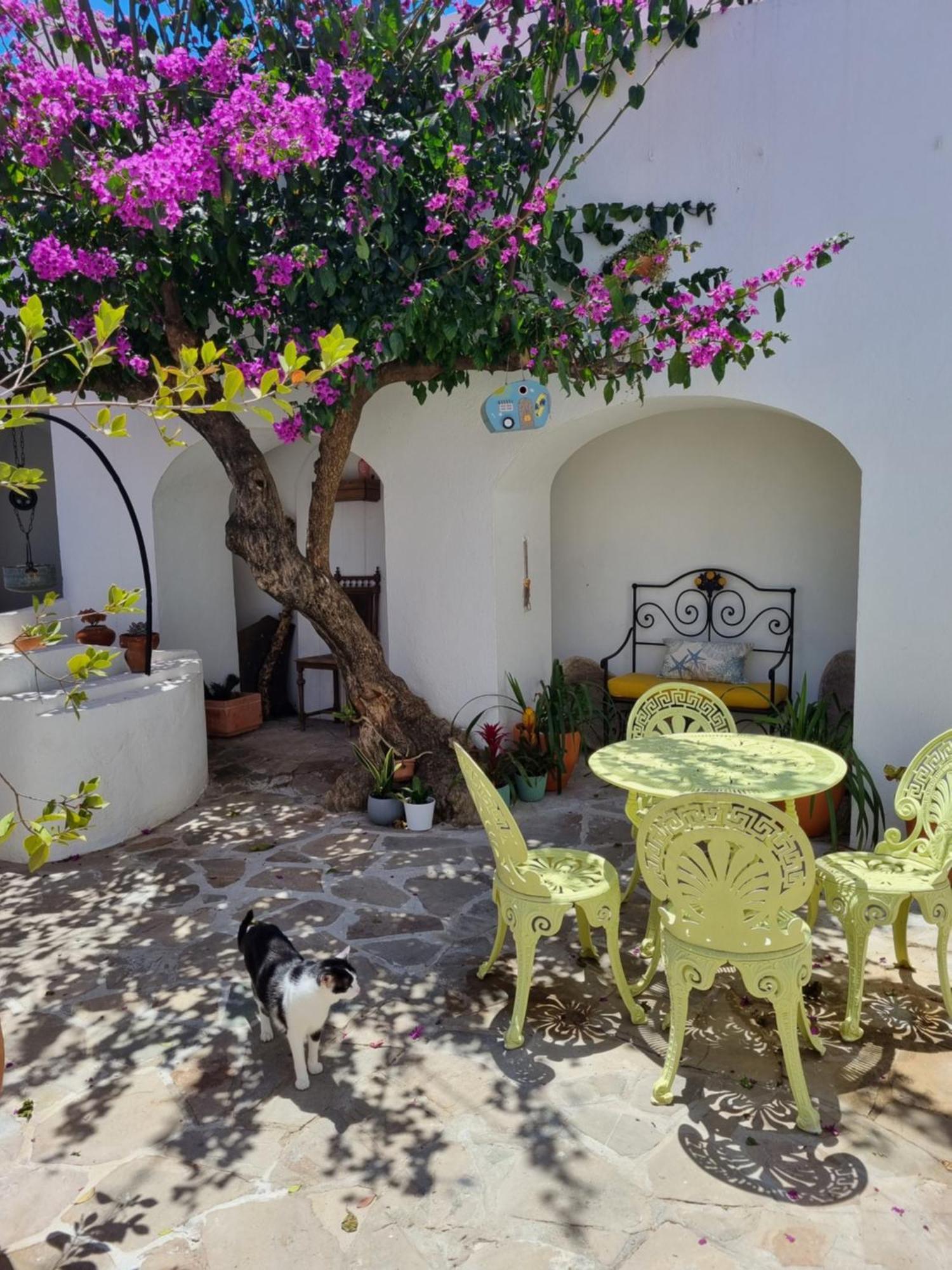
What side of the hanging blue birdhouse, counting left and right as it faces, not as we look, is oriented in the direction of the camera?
front

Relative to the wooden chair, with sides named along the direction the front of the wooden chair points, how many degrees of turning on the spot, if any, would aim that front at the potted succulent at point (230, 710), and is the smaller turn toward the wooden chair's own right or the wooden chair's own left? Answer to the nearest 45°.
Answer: approximately 45° to the wooden chair's own right

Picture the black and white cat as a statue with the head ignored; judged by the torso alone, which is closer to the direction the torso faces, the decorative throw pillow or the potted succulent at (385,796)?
the decorative throw pillow

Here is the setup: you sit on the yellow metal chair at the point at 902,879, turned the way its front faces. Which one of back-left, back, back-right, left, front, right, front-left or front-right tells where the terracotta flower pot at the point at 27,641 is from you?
front

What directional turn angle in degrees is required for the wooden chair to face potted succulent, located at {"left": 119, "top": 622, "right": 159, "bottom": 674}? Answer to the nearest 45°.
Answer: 0° — it already faces it

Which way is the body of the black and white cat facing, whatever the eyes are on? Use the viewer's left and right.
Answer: facing the viewer and to the right of the viewer

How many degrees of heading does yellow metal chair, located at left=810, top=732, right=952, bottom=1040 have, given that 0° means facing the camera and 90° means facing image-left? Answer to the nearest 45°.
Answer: approximately 45°

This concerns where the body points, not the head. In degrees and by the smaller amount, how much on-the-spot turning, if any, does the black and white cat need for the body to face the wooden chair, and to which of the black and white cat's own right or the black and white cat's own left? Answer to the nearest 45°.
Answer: approximately 135° to the black and white cat's own left

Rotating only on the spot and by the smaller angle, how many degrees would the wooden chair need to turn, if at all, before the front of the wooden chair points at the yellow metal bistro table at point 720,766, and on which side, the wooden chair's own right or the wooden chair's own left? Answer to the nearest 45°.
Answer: approximately 45° to the wooden chair's own left

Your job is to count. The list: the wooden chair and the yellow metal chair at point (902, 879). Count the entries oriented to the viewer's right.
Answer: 0

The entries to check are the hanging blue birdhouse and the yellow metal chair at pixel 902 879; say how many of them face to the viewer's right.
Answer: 0

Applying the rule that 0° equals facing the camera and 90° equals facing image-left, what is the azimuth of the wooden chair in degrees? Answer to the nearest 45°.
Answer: approximately 45°

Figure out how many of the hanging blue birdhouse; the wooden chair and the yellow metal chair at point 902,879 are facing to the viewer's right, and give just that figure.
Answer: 0
